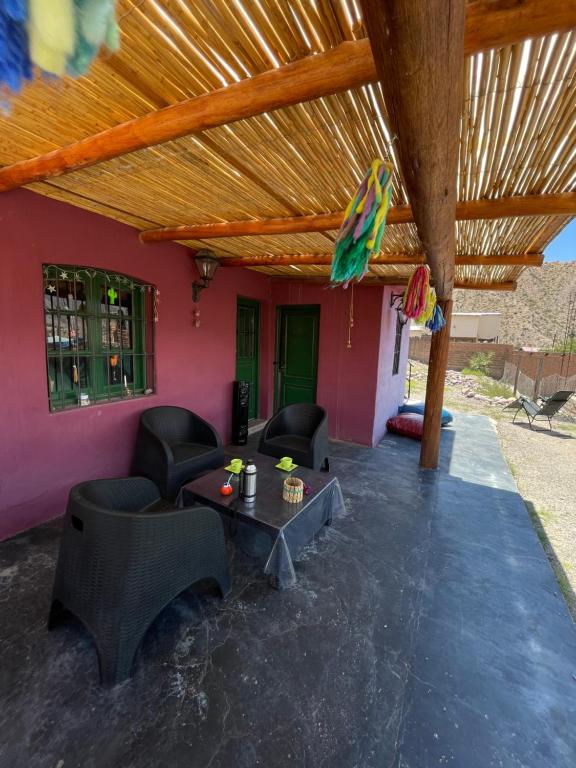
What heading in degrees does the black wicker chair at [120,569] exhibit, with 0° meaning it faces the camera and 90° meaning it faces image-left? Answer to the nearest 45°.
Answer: approximately 225°

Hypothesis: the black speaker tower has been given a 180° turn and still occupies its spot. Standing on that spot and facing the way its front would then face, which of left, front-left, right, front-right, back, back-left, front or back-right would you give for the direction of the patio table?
back-left

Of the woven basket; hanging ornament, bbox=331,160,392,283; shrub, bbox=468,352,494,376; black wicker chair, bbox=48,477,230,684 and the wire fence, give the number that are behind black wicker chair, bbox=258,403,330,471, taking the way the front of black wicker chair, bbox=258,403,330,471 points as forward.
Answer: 2

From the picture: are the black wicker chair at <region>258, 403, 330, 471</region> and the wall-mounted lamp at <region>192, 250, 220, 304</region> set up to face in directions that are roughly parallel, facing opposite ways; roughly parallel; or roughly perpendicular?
roughly perpendicular

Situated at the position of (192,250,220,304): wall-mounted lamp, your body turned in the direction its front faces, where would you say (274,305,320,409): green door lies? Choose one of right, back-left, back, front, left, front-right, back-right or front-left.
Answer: left

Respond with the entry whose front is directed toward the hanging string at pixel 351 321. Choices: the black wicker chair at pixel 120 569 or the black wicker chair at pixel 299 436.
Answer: the black wicker chair at pixel 120 569

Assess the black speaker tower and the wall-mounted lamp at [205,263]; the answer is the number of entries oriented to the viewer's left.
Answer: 0

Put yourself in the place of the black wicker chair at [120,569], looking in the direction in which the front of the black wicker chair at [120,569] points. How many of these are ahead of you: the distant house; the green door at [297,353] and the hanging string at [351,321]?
3

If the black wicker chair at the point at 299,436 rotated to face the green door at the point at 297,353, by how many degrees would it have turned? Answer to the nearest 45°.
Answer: approximately 135° to its right

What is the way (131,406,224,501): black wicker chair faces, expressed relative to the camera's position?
facing the viewer and to the right of the viewer

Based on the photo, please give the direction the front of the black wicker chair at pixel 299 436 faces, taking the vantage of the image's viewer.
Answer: facing the viewer and to the left of the viewer

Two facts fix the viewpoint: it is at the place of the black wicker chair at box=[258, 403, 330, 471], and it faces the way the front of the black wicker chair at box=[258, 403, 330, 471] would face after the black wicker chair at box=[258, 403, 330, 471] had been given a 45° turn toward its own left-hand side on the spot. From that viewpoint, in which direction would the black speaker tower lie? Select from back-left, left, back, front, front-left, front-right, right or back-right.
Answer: back-right
